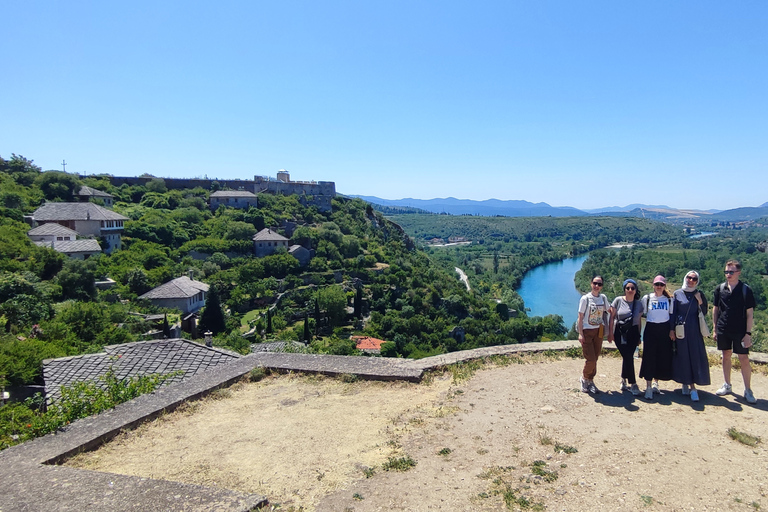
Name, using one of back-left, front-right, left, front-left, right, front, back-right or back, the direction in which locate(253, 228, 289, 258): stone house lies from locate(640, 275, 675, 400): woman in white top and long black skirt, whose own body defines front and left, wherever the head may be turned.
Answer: back-right

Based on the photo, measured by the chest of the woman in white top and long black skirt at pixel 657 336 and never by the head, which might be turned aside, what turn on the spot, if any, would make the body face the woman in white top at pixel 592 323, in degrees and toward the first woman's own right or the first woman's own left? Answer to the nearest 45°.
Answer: approximately 90° to the first woman's own right

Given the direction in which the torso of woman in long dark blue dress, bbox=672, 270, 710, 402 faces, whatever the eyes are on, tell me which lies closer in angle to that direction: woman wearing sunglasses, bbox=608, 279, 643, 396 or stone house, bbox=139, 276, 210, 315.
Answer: the woman wearing sunglasses

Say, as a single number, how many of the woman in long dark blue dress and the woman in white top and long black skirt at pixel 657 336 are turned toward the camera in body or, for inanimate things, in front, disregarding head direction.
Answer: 2

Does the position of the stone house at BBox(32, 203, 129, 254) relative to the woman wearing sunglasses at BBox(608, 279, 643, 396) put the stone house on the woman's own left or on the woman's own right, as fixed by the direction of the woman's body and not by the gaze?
on the woman's own right

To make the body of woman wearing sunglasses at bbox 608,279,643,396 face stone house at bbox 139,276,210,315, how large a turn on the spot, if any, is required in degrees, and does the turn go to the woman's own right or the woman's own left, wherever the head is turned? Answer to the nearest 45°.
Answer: approximately 135° to the woman's own right

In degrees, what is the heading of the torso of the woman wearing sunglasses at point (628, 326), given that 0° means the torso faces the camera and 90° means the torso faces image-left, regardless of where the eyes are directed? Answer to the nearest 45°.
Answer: approximately 0°
